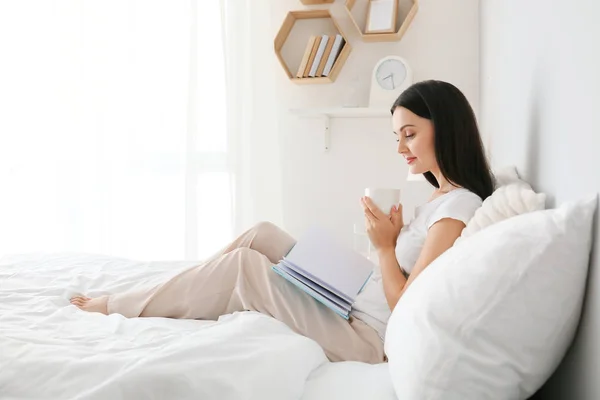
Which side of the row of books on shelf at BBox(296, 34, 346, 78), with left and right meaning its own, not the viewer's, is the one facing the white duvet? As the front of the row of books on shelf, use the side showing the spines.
front

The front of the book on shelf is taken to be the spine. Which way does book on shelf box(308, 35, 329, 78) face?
toward the camera

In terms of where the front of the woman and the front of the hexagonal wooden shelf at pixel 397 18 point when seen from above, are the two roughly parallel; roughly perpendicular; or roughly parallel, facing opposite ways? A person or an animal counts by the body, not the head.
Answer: roughly perpendicular

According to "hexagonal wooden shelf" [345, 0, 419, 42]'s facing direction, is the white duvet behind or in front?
in front

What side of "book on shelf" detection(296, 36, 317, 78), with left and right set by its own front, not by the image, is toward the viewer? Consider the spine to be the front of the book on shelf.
front

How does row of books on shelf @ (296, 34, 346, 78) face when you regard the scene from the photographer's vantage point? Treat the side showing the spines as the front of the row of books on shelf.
facing the viewer

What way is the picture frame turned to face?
toward the camera

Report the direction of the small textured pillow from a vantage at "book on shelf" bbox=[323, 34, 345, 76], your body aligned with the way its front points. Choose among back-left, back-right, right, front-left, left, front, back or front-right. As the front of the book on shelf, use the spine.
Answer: front

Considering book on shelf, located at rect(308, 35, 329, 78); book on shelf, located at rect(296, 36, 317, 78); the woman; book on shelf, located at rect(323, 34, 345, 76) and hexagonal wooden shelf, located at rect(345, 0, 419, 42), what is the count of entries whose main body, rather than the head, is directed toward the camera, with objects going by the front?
4

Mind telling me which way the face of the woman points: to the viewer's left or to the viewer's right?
to the viewer's left

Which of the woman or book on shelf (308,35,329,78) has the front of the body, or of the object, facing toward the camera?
the book on shelf
